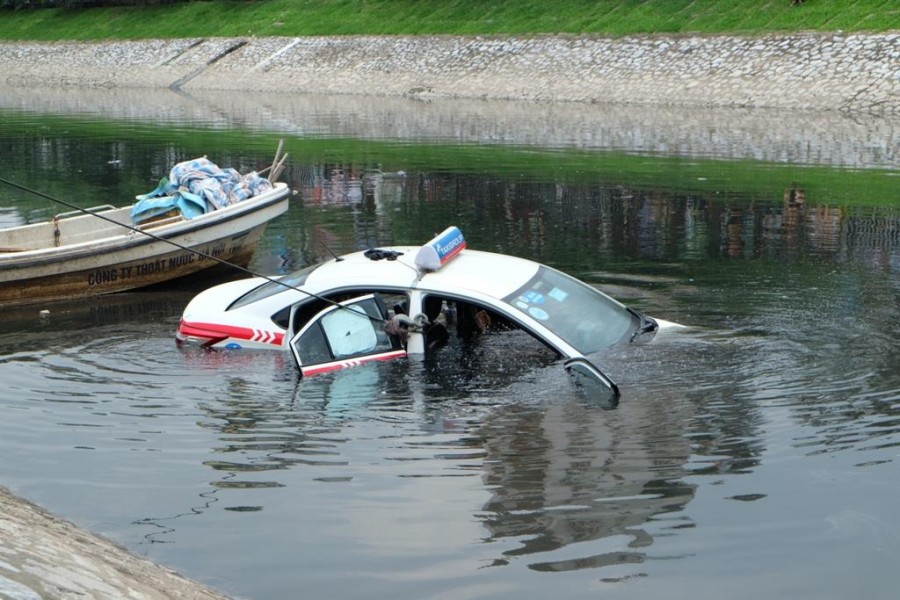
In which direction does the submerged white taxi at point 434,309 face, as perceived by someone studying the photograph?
facing the viewer and to the right of the viewer

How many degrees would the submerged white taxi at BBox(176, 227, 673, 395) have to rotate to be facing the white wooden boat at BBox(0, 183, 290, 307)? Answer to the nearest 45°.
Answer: approximately 180°

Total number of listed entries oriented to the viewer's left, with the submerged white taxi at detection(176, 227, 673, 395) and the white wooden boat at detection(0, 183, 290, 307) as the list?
0

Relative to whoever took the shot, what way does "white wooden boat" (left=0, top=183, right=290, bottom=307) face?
facing away from the viewer and to the right of the viewer
